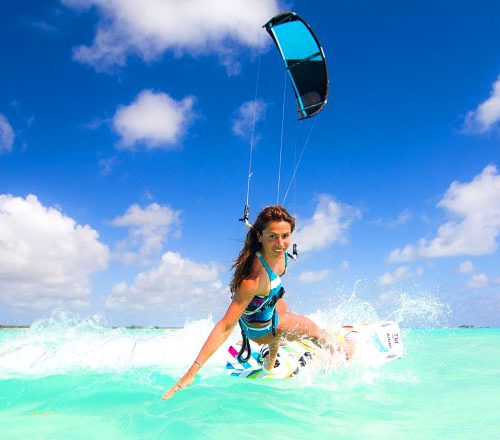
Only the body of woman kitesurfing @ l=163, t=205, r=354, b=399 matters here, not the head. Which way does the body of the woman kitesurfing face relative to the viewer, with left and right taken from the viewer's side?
facing the viewer and to the right of the viewer
